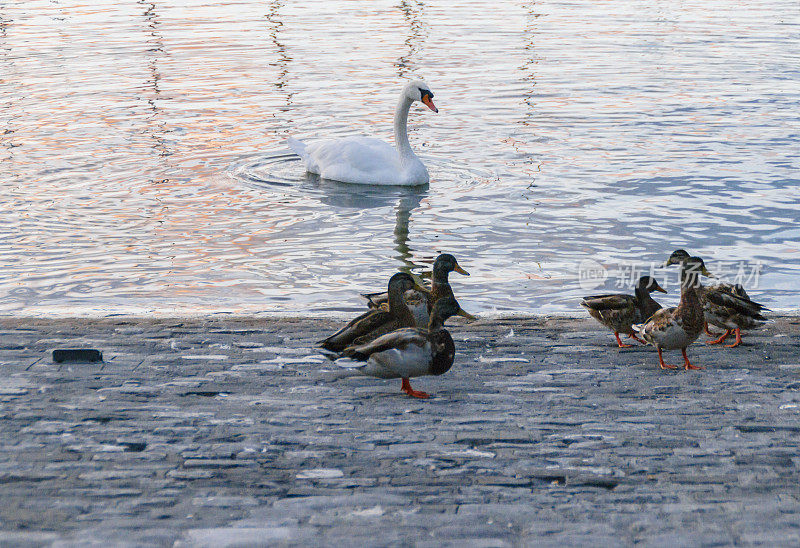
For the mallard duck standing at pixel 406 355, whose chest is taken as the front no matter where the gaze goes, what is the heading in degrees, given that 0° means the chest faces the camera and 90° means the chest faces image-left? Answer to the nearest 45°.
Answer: approximately 270°

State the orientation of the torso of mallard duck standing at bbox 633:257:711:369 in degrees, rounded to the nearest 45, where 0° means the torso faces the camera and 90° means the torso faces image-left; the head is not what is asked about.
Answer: approximately 270°

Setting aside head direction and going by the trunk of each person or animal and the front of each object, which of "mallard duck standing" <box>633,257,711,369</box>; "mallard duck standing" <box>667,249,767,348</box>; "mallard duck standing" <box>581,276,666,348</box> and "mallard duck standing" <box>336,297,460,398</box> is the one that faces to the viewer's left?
"mallard duck standing" <box>667,249,767,348</box>

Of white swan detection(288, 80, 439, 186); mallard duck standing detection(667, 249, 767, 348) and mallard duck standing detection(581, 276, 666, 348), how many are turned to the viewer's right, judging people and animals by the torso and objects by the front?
2

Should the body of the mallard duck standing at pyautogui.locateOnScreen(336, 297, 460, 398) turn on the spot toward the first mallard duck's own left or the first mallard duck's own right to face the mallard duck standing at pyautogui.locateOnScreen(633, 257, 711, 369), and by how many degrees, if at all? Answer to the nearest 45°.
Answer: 0° — it already faces it

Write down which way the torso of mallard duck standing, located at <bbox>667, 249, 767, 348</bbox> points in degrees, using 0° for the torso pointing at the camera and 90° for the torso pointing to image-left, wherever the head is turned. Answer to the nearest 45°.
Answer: approximately 90°

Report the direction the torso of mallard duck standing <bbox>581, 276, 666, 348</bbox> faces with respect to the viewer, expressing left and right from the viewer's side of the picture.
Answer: facing to the right of the viewer

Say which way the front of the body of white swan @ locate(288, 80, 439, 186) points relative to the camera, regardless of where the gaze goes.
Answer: to the viewer's right

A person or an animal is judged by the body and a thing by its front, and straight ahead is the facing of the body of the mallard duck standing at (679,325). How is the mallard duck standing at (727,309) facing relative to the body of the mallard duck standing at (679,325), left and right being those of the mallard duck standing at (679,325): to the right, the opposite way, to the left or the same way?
the opposite way

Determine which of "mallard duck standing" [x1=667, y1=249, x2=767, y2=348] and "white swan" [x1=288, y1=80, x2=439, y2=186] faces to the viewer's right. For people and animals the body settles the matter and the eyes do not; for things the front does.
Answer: the white swan
